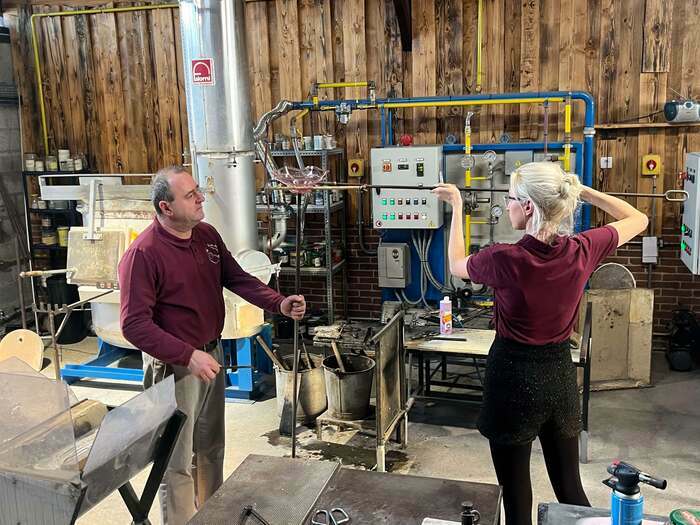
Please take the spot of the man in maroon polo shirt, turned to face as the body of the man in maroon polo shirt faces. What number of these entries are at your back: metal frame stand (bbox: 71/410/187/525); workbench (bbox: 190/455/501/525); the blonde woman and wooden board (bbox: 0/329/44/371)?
1

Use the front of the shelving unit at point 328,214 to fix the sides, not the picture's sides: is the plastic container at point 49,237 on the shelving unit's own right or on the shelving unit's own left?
on the shelving unit's own right

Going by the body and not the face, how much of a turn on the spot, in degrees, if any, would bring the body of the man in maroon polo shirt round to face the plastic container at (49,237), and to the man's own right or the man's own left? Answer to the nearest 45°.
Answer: approximately 135° to the man's own left

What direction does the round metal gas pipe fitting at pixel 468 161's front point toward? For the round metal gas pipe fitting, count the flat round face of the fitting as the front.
toward the camera

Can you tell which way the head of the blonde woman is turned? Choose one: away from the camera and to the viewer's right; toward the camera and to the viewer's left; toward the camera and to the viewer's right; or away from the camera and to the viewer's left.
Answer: away from the camera and to the viewer's left

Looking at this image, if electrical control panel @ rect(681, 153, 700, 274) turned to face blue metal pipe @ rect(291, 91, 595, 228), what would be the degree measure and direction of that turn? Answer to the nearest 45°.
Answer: approximately 45° to its right

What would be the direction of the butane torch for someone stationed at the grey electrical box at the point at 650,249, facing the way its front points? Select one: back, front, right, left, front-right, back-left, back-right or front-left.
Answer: front

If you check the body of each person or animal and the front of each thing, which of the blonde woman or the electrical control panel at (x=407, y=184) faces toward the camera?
the electrical control panel

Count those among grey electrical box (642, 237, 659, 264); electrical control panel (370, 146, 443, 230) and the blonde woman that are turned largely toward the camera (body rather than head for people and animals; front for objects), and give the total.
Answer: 2

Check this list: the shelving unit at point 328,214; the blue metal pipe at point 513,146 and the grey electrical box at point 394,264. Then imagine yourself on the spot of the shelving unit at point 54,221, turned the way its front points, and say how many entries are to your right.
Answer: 0

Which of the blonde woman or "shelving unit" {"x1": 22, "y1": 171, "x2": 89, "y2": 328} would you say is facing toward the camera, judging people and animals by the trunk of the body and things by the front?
the shelving unit

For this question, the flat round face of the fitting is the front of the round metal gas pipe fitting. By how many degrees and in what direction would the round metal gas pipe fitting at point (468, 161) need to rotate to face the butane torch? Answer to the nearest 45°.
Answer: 0° — it already faces it

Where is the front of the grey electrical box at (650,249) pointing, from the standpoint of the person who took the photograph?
facing the viewer

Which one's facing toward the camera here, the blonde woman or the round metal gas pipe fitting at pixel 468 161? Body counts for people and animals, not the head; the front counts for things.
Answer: the round metal gas pipe fitting

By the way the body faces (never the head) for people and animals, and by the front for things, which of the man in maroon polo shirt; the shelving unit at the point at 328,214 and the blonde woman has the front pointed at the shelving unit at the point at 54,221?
the blonde woman

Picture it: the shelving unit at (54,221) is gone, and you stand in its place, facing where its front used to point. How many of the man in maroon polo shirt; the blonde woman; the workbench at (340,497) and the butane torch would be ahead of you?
4

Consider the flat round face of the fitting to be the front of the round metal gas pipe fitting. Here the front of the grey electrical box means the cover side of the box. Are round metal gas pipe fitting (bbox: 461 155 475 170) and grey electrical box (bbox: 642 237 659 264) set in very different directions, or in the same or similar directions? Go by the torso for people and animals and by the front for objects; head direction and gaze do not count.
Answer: same or similar directions

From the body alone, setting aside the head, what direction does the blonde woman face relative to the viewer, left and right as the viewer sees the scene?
facing away from the viewer and to the left of the viewer

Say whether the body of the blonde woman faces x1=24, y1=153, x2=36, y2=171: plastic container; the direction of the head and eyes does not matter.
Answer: no

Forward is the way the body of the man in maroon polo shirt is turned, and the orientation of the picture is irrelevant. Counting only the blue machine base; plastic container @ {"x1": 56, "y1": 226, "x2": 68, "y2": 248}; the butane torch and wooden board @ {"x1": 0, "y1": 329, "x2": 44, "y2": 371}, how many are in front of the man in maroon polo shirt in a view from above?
1

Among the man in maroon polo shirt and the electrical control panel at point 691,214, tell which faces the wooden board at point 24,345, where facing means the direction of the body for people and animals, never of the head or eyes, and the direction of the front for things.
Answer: the electrical control panel

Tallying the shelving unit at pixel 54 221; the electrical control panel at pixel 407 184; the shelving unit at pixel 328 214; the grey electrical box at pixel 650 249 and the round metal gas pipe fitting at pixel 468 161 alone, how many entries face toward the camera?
5
